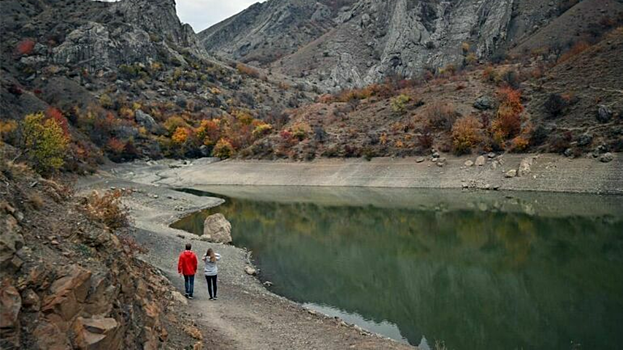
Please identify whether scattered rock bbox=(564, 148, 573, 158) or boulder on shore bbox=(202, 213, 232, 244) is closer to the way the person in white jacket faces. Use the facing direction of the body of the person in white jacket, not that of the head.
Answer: the boulder on shore

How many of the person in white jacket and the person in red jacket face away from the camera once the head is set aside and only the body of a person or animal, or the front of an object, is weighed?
2

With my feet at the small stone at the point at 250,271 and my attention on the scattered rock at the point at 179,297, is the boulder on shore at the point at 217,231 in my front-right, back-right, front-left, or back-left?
back-right

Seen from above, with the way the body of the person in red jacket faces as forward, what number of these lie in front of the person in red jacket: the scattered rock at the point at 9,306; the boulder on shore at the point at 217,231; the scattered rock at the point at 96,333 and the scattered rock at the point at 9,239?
1

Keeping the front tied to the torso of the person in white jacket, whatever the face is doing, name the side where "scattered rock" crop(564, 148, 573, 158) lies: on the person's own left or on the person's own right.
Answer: on the person's own right

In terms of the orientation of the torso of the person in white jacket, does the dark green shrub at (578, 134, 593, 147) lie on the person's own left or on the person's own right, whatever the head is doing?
on the person's own right

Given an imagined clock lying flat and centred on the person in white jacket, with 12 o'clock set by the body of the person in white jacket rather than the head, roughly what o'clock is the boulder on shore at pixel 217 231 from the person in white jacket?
The boulder on shore is roughly at 12 o'clock from the person in white jacket.

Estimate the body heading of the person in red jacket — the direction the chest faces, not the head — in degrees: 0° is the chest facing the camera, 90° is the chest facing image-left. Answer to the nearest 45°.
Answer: approximately 180°

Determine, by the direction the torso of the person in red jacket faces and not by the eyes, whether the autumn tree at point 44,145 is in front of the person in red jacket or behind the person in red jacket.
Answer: in front

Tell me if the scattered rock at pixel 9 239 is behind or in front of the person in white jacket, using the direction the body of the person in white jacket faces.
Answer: behind

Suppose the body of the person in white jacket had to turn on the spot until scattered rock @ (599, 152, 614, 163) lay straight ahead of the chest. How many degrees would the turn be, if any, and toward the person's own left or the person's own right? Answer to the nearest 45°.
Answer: approximately 45° to the person's own right

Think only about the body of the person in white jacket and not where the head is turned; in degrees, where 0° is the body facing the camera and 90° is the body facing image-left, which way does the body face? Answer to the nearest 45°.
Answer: approximately 180°

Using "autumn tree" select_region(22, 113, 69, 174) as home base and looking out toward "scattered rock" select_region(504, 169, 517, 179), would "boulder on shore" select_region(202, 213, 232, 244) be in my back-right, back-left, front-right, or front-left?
front-right

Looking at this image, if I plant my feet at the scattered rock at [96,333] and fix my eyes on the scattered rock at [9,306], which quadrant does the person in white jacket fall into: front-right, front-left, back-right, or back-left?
back-right

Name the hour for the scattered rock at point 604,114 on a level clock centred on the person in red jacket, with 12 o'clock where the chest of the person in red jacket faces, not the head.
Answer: The scattered rock is roughly at 2 o'clock from the person in red jacket.

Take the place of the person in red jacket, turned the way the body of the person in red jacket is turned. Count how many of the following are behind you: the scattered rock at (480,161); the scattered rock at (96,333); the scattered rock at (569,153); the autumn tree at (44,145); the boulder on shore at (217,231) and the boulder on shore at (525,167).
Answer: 1

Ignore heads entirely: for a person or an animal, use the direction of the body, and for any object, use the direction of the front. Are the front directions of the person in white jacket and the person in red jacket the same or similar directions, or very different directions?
same or similar directions
